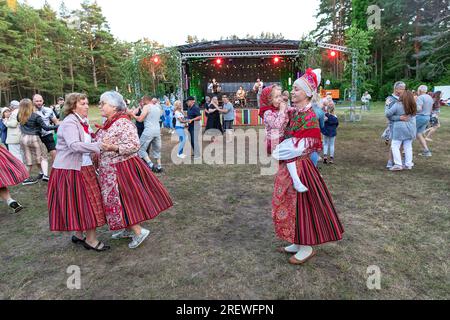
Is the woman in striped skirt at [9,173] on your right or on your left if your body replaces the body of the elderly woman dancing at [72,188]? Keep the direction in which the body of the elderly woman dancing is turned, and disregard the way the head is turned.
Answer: on your left

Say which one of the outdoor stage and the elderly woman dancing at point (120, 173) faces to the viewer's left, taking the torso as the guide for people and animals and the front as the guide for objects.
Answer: the elderly woman dancing

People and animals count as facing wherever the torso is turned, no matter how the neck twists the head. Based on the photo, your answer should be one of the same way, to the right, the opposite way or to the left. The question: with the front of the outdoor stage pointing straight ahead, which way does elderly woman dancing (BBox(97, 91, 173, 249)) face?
to the right

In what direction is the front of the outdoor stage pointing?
toward the camera

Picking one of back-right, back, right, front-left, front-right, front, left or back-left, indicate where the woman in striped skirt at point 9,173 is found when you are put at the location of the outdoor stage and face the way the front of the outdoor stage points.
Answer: front

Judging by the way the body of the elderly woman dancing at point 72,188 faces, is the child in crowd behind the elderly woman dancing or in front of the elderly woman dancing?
in front

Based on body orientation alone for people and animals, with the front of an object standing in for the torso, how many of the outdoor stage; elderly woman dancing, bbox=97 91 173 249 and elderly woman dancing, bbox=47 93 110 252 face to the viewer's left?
1

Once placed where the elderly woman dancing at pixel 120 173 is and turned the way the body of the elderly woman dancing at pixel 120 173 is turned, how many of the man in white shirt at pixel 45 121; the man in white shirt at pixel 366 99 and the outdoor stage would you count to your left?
0

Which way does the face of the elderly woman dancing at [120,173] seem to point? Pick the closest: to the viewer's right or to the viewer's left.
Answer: to the viewer's left

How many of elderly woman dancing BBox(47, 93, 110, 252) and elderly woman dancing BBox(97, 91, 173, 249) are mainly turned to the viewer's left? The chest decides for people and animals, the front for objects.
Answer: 1

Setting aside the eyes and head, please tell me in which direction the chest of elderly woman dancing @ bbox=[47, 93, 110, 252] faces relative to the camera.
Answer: to the viewer's right

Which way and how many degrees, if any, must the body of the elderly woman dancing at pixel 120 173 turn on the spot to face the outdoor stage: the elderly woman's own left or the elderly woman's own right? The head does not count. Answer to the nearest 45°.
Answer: approximately 90° to the elderly woman's own right

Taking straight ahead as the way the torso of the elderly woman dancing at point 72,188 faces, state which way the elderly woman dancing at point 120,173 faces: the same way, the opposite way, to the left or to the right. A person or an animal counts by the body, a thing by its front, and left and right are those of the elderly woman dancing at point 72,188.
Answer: the opposite way

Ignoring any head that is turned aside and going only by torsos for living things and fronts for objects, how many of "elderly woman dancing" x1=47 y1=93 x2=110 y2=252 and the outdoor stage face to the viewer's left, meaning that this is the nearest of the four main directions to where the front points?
0

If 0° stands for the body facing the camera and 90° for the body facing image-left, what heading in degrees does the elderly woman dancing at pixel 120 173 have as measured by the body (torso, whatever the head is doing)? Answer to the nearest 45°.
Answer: approximately 90°
